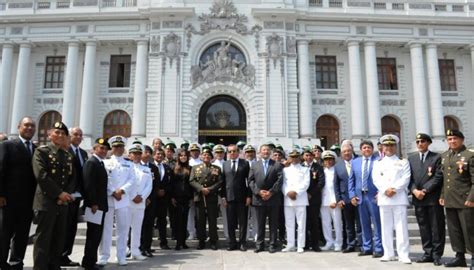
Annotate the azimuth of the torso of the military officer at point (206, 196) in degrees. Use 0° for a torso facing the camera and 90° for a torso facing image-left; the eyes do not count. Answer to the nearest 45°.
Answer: approximately 0°

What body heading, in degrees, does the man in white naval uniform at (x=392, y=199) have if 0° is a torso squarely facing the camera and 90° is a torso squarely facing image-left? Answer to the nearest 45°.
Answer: approximately 0°

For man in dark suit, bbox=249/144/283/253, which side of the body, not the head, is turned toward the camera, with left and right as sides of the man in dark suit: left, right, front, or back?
front

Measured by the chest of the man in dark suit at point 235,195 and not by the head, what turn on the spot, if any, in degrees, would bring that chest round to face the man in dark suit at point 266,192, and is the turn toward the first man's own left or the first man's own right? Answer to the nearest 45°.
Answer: approximately 90° to the first man's own left

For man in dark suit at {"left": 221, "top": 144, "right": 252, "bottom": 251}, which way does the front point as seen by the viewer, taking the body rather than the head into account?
toward the camera

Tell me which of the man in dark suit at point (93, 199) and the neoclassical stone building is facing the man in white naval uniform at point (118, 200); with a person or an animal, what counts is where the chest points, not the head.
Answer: the neoclassical stone building

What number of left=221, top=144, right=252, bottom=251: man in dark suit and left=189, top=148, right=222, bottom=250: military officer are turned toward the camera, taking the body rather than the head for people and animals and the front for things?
2

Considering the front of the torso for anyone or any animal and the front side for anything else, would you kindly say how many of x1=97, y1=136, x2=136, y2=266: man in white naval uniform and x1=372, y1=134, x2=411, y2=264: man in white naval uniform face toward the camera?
2

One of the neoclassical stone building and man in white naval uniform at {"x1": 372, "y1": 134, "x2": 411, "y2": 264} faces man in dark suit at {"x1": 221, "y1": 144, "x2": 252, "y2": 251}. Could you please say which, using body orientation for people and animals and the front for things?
the neoclassical stone building

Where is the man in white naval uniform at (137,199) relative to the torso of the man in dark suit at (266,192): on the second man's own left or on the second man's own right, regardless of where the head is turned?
on the second man's own right

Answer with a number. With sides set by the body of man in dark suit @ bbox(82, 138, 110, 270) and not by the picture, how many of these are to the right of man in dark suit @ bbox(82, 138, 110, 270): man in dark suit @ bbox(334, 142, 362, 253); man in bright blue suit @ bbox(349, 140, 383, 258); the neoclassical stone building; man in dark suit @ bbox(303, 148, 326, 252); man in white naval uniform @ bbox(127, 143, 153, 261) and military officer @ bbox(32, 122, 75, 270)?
1

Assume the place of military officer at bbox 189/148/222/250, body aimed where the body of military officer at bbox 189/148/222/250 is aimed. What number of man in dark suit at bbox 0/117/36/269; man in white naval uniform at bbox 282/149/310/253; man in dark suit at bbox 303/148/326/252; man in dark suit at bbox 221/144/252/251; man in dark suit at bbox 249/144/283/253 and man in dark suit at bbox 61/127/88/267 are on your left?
4

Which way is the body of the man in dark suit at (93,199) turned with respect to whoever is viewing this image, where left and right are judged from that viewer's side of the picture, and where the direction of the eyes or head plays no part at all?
facing the viewer and to the right of the viewer

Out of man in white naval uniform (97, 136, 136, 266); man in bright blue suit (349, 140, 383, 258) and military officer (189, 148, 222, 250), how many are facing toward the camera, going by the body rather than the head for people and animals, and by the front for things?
3

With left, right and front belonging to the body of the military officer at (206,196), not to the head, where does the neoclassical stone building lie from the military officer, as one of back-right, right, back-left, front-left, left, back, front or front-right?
back
